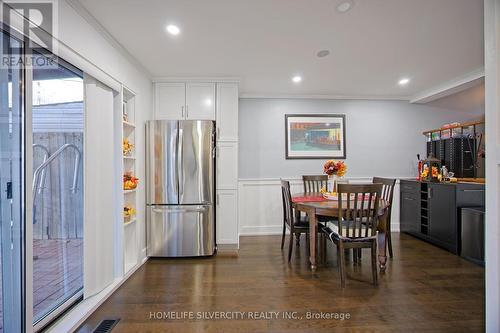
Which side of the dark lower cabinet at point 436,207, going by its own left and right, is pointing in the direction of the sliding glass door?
front

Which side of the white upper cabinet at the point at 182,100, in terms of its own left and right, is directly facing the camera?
front

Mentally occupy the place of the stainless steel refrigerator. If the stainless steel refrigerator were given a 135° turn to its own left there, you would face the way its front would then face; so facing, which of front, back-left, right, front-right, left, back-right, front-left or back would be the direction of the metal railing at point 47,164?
back

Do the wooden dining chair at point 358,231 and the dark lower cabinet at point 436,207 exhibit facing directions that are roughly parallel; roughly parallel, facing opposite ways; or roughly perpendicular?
roughly perpendicular

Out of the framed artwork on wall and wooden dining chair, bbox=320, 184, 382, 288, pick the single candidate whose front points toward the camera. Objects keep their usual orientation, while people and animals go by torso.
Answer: the framed artwork on wall

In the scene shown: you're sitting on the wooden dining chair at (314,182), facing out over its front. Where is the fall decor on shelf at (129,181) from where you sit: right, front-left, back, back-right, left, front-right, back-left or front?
front-right

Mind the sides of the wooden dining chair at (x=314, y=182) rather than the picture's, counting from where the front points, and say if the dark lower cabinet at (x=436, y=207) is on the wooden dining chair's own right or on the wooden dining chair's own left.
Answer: on the wooden dining chair's own left

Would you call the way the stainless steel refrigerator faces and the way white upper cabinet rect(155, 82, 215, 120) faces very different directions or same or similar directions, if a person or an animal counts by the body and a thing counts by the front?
same or similar directions

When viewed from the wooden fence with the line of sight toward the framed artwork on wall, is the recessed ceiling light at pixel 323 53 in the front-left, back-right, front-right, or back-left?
front-right

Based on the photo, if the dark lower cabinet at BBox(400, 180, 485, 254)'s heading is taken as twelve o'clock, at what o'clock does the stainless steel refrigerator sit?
The stainless steel refrigerator is roughly at 12 o'clock from the dark lower cabinet.

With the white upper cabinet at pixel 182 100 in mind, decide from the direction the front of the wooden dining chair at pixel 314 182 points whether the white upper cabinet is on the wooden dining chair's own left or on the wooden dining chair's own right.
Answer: on the wooden dining chair's own right

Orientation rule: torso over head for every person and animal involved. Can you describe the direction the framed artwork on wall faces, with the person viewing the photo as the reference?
facing the viewer

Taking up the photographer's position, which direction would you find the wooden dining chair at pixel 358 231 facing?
facing away from the viewer and to the left of the viewer

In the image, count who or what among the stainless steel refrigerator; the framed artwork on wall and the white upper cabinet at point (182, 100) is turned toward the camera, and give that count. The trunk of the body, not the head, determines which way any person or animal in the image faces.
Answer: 3

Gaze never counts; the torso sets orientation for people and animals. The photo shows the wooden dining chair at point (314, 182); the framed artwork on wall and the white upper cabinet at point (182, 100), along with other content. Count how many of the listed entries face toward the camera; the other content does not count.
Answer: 3

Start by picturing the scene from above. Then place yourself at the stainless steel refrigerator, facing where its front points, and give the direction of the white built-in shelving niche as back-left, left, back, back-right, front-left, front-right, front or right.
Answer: right

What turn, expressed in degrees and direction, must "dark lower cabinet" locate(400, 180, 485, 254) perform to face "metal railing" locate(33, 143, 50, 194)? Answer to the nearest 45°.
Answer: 0° — it already faces it

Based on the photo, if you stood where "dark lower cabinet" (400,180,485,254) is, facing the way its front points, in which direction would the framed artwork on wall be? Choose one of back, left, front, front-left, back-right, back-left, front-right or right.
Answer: front-right

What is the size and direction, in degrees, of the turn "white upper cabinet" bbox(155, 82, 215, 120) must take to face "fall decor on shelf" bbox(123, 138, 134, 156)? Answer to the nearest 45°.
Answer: approximately 45° to its right

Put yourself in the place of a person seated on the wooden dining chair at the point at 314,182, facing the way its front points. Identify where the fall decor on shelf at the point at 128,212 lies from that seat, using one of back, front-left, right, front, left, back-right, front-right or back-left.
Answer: front-right

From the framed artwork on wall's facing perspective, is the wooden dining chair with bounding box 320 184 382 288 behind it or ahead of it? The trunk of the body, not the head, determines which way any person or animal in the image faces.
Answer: ahead

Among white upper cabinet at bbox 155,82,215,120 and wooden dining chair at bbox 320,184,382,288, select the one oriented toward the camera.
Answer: the white upper cabinet
